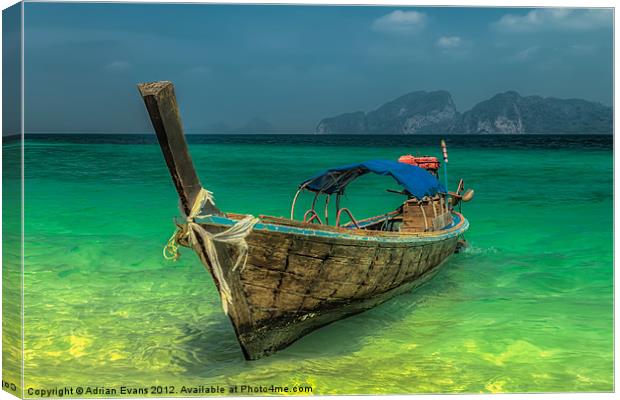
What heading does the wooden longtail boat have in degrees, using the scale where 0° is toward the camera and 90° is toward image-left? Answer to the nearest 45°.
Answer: approximately 45°
